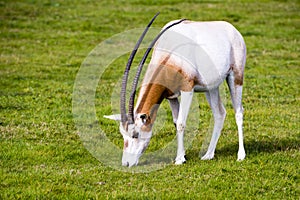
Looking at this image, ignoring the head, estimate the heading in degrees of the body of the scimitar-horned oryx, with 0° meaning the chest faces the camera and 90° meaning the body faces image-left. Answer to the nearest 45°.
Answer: approximately 45°
